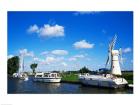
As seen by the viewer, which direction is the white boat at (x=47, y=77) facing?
to the viewer's left
